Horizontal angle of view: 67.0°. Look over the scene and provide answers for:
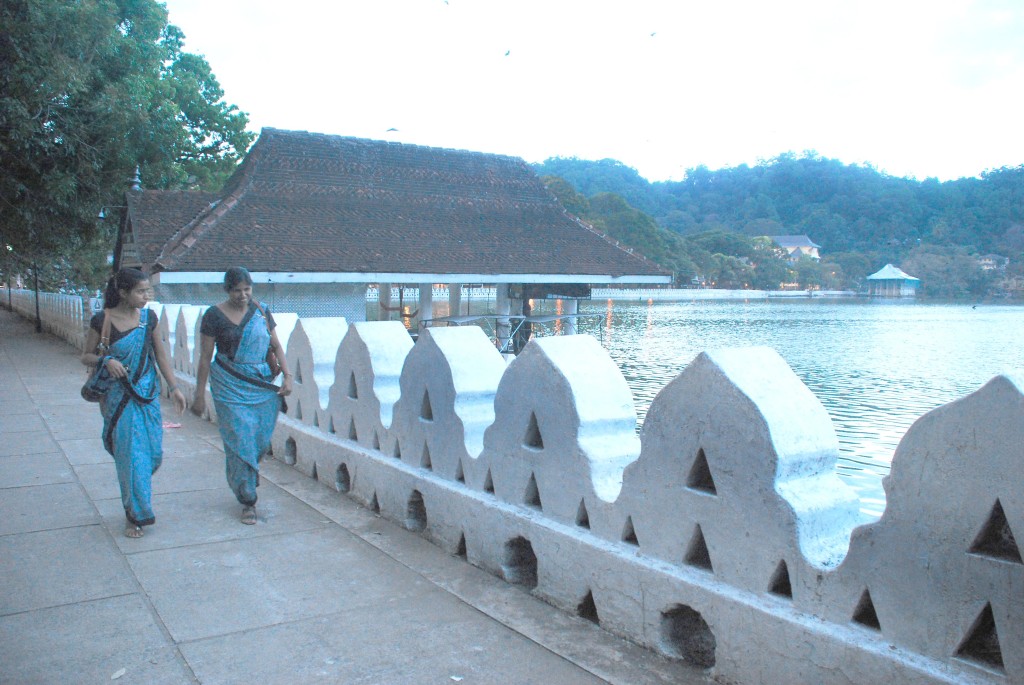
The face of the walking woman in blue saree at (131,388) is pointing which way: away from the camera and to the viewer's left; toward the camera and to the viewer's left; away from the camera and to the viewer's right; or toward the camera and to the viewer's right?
toward the camera and to the viewer's right

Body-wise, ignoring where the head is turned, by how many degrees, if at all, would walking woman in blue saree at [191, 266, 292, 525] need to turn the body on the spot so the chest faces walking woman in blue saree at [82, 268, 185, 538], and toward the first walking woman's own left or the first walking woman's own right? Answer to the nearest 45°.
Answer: approximately 90° to the first walking woman's own right

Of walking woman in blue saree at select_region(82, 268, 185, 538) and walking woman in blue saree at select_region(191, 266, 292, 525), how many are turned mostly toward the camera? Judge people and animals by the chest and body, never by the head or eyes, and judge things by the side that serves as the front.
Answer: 2

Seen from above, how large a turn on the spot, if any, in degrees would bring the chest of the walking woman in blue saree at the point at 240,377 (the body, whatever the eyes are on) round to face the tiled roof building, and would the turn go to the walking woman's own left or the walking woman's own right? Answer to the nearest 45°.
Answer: approximately 180°

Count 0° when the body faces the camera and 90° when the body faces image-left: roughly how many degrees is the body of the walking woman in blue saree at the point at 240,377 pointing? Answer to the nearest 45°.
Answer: approximately 0°

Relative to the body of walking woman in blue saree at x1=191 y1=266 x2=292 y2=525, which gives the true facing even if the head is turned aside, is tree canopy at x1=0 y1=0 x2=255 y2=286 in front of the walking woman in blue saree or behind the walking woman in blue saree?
behind

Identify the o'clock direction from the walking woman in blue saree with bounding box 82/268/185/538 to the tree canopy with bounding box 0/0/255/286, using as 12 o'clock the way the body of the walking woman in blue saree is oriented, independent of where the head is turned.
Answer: The tree canopy is roughly at 6 o'clock from the walking woman in blue saree.

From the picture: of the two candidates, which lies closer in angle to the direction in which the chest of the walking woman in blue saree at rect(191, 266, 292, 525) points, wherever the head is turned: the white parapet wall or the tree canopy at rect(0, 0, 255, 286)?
the white parapet wall

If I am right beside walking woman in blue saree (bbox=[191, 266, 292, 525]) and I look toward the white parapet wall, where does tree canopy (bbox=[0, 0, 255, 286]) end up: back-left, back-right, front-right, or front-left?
back-left
